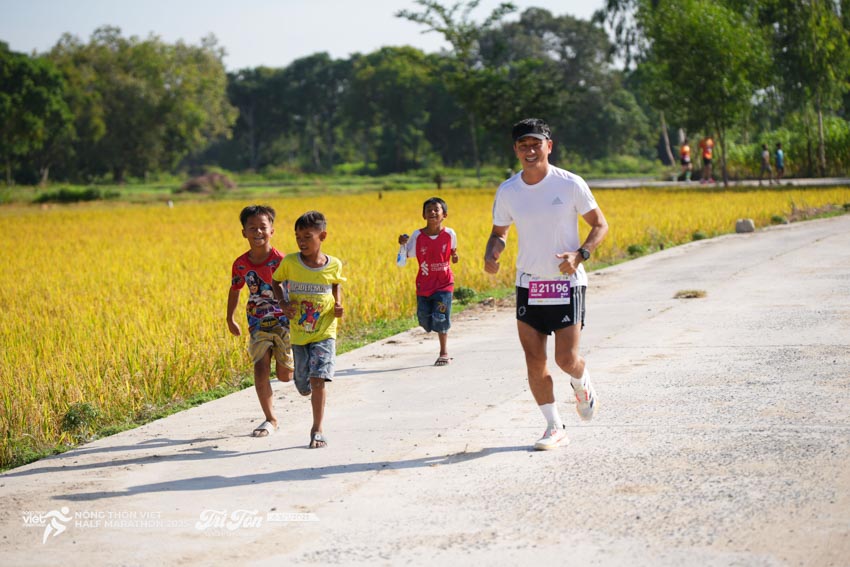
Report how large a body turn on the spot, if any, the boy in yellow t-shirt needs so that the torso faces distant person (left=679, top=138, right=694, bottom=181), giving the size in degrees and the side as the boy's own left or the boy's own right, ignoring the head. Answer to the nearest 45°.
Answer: approximately 180°

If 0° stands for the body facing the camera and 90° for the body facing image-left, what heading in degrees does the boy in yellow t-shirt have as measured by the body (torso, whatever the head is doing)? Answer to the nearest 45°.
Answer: approximately 0°

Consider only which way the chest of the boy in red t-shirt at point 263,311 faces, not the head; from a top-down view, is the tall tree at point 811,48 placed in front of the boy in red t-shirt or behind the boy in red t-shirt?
behind

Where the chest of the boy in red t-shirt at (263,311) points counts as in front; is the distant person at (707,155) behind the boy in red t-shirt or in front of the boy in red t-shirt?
behind

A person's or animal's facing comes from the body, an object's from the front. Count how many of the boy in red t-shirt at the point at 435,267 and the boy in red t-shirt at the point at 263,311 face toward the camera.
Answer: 2
